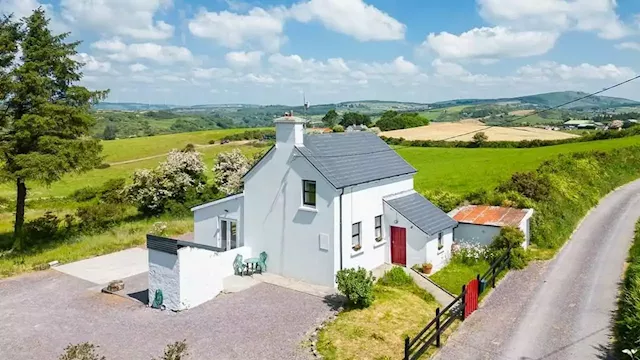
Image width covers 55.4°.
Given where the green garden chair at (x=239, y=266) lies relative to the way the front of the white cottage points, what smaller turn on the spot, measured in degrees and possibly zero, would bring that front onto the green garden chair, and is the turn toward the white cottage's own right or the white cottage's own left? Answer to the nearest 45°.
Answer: approximately 135° to the white cottage's own right

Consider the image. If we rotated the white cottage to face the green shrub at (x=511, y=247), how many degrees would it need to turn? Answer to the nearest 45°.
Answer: approximately 45° to its left

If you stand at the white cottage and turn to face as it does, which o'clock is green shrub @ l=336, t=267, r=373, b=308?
The green shrub is roughly at 1 o'clock from the white cottage.

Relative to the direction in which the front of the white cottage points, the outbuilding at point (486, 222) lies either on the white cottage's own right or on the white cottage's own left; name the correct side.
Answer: on the white cottage's own left

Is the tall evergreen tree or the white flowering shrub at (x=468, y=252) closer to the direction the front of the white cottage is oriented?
the white flowering shrub

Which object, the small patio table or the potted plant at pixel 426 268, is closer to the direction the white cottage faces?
the potted plant

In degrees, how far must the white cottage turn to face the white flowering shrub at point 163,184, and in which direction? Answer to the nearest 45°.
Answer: approximately 180°

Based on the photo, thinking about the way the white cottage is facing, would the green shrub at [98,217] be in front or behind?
behind

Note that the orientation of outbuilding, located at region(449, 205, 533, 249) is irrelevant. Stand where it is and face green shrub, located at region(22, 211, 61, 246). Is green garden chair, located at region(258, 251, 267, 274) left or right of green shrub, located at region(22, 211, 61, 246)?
left

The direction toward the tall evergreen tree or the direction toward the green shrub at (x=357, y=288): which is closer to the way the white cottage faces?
the green shrub

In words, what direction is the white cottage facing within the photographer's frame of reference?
facing the viewer and to the right of the viewer

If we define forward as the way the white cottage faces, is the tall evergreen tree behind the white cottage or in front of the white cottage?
behind
